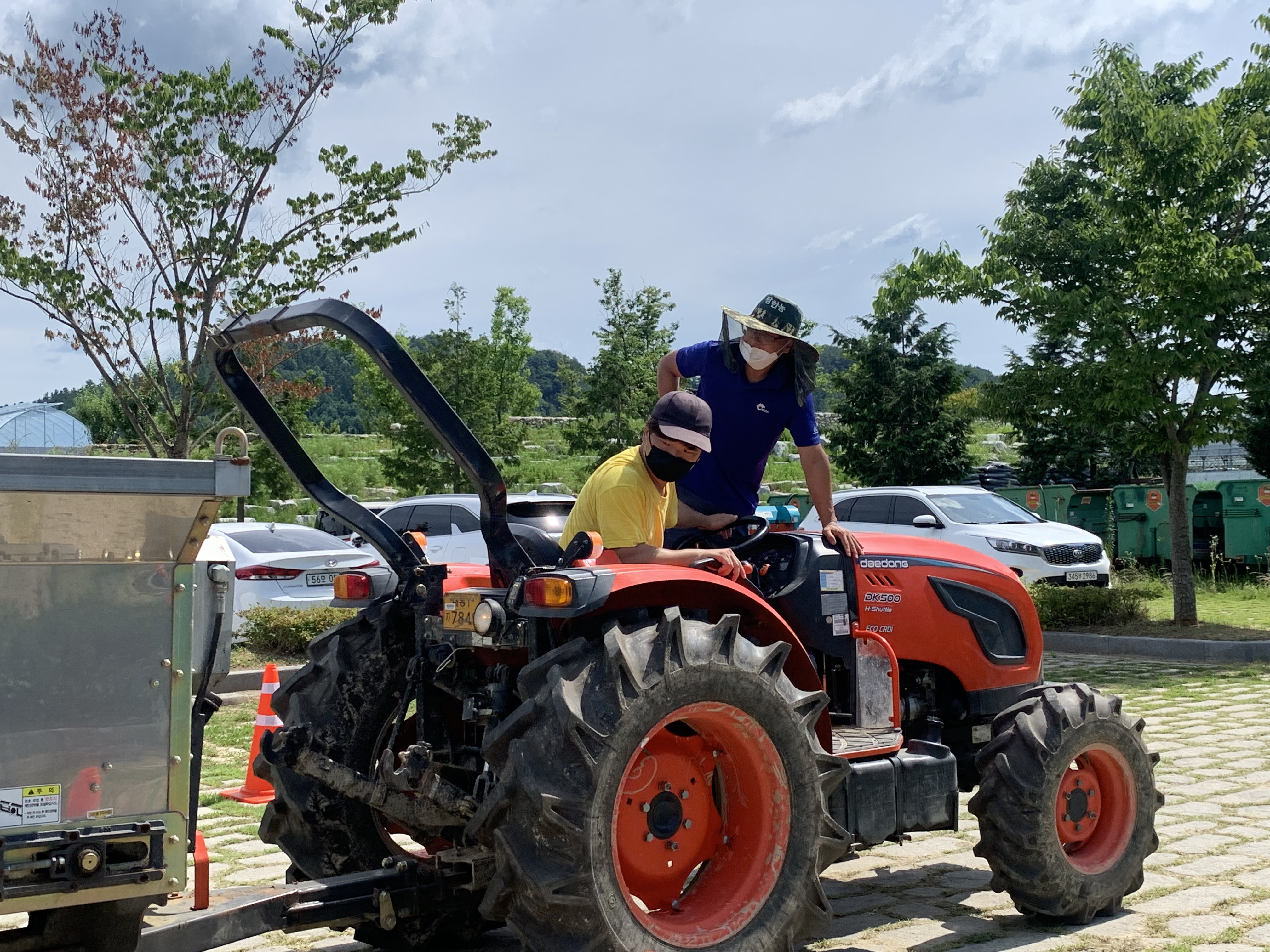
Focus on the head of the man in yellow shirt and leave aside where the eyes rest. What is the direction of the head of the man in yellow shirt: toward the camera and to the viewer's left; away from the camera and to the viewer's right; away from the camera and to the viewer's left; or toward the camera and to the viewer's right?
toward the camera and to the viewer's right

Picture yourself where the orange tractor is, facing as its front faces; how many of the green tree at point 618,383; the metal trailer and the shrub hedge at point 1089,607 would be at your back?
1

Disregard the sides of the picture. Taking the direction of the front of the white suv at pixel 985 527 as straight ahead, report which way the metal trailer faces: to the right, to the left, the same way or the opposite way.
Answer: to the left

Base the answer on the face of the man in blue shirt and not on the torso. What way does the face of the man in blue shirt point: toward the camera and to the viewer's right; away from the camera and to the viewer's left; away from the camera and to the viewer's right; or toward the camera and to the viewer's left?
toward the camera and to the viewer's left

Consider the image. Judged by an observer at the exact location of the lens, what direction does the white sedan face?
facing away from the viewer and to the left of the viewer

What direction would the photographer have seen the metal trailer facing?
facing to the right of the viewer

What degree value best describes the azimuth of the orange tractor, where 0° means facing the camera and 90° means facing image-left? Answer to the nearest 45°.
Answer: approximately 225°

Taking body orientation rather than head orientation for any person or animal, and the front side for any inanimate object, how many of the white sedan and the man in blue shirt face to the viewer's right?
0

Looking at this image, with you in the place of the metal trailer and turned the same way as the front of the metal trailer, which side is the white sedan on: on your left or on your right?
on your left

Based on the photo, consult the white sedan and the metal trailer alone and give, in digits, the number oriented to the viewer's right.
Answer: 1
